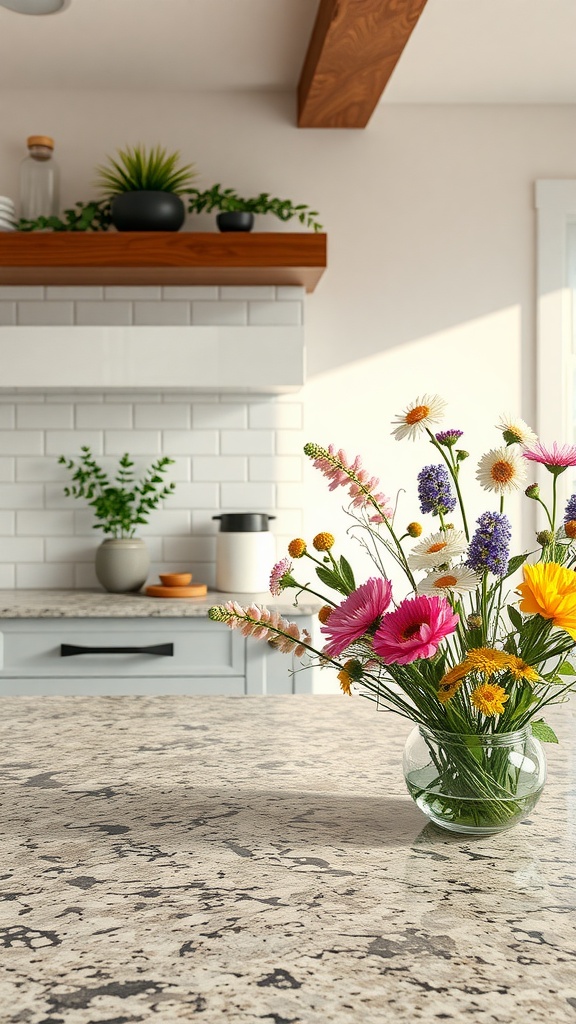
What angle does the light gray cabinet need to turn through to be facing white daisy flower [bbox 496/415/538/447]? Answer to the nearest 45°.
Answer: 0° — it already faces it

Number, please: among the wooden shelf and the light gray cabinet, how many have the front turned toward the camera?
2

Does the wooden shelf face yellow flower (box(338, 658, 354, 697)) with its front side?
yes

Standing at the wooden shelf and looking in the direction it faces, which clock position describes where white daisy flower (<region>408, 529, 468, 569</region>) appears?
The white daisy flower is roughly at 12 o'clock from the wooden shelf.

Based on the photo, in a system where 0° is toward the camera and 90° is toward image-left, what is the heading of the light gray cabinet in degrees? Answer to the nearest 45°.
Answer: approximately 0°

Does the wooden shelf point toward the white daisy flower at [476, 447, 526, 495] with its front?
yes
